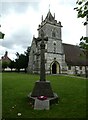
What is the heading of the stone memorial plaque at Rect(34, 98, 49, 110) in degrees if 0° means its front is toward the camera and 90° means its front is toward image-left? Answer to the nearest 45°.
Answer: approximately 0°
